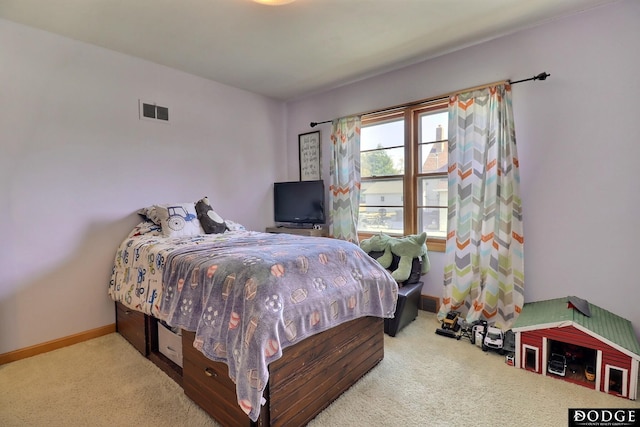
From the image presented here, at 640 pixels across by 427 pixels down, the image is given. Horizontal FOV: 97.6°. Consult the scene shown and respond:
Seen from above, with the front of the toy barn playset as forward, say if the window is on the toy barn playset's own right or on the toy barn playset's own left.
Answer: on the toy barn playset's own right

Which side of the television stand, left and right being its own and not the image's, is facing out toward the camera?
front

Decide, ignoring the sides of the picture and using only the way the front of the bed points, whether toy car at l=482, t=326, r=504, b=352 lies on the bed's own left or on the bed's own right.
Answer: on the bed's own left

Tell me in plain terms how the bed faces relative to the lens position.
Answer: facing the viewer and to the right of the viewer

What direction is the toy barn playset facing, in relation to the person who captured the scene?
facing the viewer and to the left of the viewer

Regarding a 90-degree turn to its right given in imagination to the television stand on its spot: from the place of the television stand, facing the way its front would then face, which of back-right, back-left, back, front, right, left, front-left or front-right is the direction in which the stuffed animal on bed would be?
front-left

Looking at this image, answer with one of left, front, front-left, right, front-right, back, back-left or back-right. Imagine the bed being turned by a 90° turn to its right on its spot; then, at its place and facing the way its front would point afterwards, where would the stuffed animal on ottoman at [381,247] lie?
back

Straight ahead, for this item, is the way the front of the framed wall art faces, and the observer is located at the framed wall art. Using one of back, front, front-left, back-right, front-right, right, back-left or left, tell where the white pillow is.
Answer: front

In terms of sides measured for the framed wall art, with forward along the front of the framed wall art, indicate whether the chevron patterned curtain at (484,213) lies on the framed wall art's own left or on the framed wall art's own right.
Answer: on the framed wall art's own left

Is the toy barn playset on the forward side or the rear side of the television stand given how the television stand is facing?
on the forward side

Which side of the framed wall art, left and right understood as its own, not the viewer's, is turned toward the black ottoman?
left
